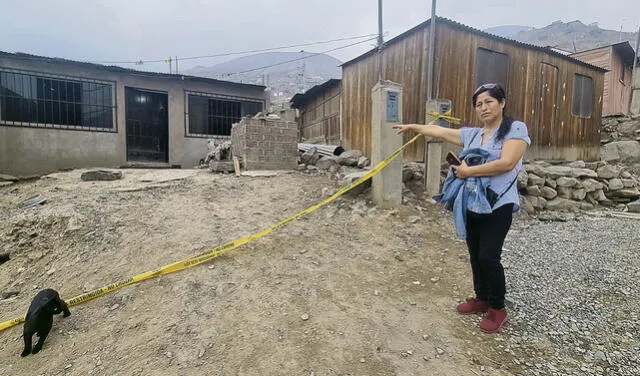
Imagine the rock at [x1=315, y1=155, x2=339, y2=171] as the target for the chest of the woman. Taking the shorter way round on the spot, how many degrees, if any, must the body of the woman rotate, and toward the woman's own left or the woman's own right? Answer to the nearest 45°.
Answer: approximately 90° to the woman's own right

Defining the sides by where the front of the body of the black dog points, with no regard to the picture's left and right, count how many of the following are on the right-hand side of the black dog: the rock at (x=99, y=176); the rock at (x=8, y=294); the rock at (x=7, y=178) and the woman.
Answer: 1

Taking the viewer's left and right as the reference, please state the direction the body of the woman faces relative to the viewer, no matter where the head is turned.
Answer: facing the viewer and to the left of the viewer

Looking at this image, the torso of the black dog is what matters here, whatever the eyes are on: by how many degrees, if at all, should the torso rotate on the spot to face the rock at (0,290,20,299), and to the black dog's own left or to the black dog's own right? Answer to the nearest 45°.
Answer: approximately 45° to the black dog's own left

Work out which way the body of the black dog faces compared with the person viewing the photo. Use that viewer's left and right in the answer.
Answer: facing away from the viewer and to the right of the viewer

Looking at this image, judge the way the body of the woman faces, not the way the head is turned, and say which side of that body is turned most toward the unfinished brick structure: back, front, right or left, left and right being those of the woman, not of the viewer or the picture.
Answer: right
